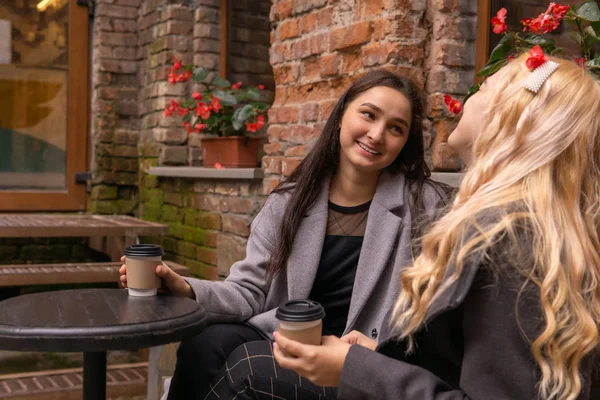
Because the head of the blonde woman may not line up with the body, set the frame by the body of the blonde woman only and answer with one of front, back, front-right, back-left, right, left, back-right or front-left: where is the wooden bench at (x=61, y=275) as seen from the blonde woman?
front-right

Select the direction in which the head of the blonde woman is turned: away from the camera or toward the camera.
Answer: away from the camera

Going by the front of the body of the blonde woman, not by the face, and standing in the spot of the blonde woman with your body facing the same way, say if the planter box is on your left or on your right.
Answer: on your right

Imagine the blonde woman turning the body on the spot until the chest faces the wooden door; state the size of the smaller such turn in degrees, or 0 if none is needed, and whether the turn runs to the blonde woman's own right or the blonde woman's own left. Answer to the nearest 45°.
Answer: approximately 45° to the blonde woman's own right

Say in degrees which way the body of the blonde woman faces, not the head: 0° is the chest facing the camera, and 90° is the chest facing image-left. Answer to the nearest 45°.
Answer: approximately 90°

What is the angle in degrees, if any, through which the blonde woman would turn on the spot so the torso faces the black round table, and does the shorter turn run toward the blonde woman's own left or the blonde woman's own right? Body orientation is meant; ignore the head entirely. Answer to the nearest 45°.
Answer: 0° — they already face it

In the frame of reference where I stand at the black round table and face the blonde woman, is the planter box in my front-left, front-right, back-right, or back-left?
back-left
